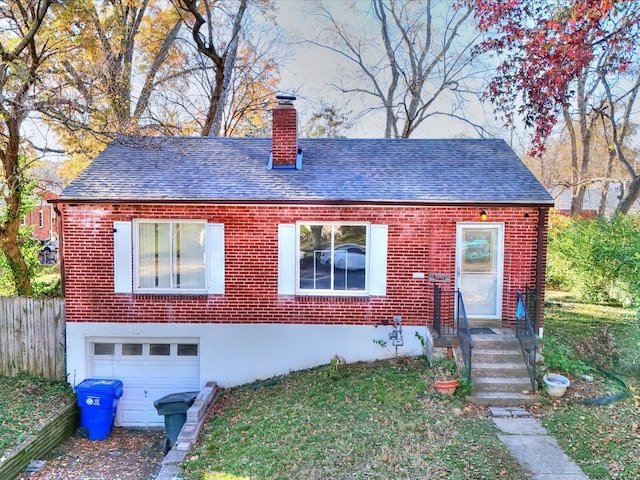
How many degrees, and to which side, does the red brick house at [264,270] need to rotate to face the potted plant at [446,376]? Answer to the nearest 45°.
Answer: approximately 45° to its left

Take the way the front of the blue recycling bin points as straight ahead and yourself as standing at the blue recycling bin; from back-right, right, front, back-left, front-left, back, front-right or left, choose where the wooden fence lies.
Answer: back-right

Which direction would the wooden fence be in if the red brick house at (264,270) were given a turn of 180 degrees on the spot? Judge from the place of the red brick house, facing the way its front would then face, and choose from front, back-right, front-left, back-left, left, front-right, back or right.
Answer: left

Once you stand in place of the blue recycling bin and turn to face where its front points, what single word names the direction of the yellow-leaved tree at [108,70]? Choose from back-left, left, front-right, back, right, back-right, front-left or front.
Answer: back

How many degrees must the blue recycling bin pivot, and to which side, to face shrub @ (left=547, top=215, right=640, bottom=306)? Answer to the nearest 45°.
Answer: approximately 90° to its left

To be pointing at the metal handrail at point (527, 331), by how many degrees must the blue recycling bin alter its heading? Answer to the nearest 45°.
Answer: approximately 45° to its left

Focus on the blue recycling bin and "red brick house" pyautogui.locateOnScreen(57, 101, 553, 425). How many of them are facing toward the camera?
2

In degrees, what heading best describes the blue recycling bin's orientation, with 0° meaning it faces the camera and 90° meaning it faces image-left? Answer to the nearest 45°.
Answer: approximately 0°
